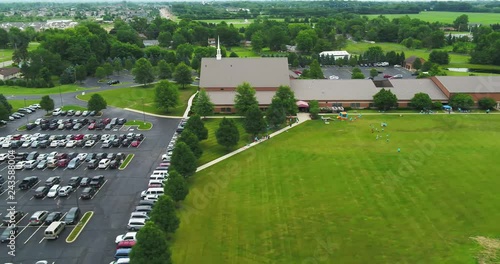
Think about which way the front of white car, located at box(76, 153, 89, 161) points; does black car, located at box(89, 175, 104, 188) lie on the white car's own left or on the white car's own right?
on the white car's own left

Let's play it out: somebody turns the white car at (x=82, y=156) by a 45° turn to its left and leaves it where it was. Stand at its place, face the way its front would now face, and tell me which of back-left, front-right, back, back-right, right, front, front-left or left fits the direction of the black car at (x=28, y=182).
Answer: front-right
